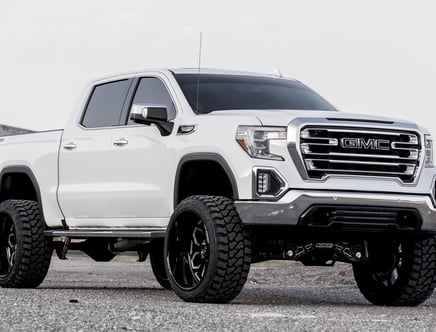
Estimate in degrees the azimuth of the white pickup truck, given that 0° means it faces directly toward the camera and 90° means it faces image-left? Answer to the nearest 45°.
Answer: approximately 315°
